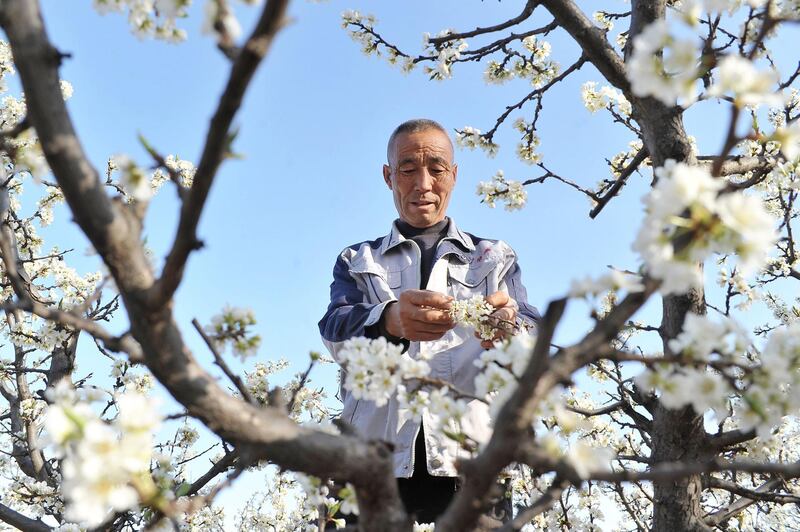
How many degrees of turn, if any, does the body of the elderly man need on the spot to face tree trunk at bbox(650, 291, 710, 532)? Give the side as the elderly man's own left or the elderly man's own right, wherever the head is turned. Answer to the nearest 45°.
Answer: approximately 90° to the elderly man's own left

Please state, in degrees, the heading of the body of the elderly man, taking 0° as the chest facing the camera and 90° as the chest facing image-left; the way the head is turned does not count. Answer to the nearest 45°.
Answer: approximately 0°
